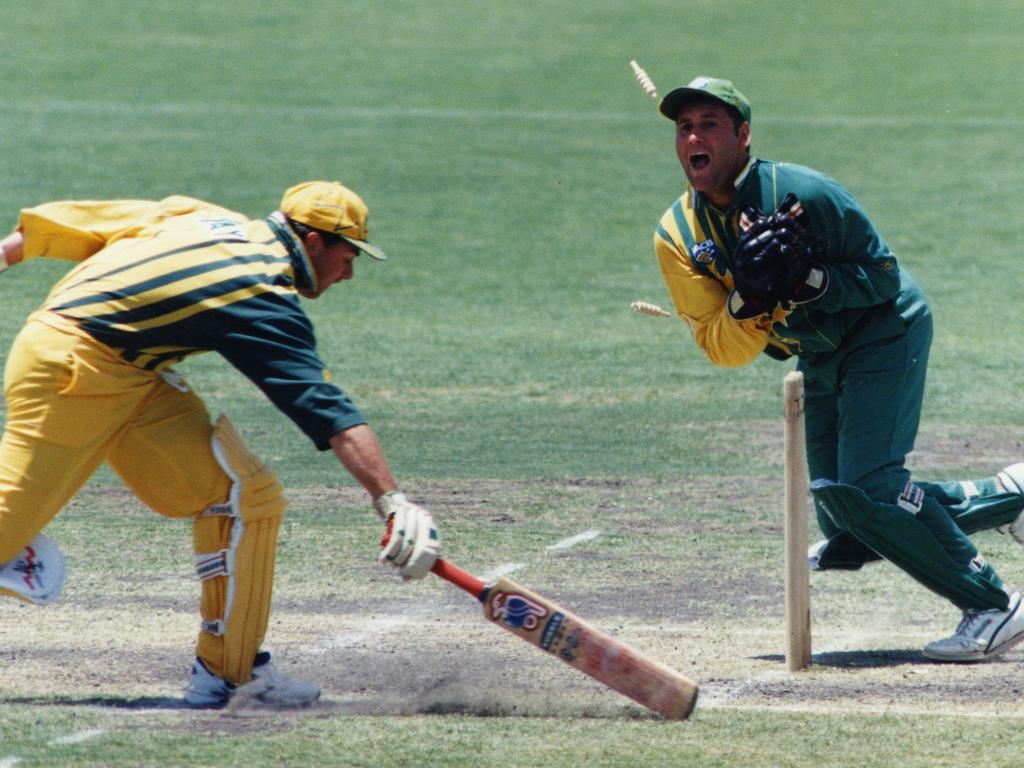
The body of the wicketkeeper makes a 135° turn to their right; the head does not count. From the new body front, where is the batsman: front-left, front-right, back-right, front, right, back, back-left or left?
back-left

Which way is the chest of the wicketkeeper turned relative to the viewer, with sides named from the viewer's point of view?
facing the viewer and to the left of the viewer
